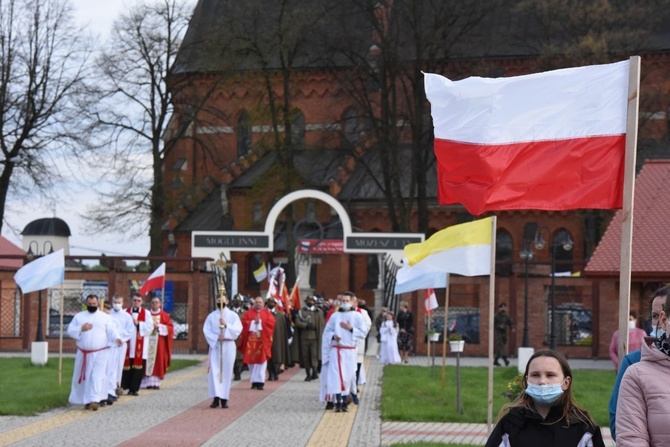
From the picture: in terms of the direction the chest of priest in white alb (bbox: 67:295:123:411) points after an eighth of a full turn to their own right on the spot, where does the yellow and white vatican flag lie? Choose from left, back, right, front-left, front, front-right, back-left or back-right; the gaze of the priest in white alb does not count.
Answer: left

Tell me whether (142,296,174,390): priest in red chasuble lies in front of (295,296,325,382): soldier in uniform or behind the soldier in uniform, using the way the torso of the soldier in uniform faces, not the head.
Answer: in front

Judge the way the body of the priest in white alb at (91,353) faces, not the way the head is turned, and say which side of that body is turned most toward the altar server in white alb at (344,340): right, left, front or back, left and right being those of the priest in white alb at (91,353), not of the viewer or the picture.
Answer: left

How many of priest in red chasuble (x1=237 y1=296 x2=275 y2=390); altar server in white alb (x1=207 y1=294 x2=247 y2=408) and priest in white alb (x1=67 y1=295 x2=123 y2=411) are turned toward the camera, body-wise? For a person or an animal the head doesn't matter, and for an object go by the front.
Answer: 3

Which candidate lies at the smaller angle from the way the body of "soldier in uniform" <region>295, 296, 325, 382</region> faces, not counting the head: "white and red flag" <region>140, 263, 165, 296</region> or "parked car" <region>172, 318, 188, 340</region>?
the white and red flag

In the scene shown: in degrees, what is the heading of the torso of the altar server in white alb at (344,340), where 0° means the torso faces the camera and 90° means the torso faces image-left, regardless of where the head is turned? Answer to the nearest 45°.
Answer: approximately 0°

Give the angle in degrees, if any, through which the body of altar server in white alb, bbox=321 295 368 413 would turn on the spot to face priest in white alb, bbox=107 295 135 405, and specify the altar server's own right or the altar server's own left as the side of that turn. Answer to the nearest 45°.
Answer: approximately 90° to the altar server's own right

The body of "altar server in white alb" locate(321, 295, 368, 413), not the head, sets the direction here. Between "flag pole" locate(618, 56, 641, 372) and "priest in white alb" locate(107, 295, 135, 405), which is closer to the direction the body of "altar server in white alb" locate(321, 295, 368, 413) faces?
the flag pole
